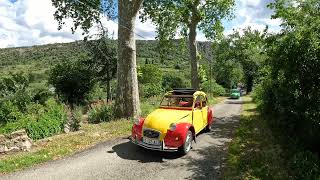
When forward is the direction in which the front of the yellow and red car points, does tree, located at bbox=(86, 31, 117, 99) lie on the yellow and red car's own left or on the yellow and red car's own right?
on the yellow and red car's own right

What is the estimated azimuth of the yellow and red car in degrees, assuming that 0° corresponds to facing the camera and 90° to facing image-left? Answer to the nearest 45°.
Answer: approximately 45°

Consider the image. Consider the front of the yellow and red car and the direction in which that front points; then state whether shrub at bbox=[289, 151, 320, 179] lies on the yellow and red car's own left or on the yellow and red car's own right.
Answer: on the yellow and red car's own left

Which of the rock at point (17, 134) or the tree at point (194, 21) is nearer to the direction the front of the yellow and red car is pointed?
the rock

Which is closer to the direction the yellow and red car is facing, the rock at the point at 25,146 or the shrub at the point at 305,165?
the rock

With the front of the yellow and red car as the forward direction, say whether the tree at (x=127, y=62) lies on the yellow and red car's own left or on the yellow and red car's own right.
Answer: on the yellow and red car's own right

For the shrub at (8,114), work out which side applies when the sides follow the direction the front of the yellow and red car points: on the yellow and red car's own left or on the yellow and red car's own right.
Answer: on the yellow and red car's own right

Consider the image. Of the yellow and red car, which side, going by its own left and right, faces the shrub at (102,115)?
right

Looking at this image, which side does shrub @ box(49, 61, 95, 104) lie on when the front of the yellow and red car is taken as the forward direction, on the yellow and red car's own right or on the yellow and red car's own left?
on the yellow and red car's own right

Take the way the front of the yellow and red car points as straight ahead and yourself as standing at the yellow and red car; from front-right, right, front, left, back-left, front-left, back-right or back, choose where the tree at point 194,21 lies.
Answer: back-right
